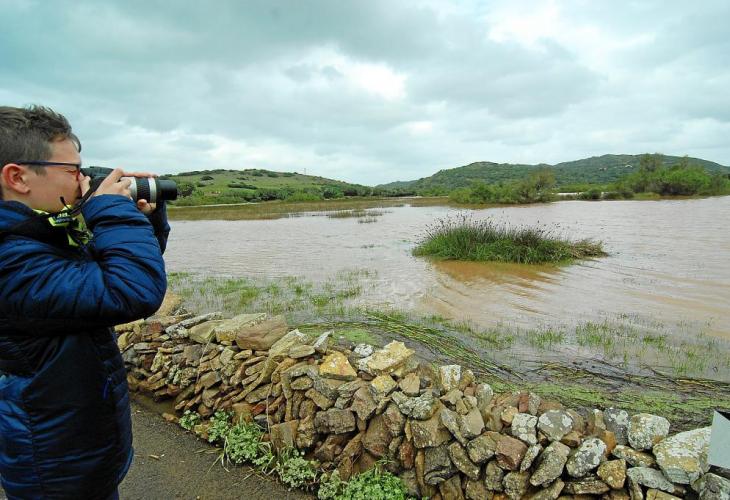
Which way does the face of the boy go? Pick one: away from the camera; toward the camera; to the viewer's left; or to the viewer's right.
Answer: to the viewer's right

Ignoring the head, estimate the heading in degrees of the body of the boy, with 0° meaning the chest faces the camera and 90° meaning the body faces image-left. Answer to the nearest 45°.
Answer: approximately 270°

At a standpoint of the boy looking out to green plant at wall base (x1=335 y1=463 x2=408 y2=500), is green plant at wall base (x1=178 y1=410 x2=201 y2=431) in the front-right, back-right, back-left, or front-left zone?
front-left

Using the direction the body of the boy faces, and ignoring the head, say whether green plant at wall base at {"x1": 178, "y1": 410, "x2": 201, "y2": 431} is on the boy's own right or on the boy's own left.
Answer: on the boy's own left

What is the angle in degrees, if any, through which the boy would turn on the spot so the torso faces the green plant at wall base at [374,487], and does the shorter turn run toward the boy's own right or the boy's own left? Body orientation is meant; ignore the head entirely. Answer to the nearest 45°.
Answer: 0° — they already face it

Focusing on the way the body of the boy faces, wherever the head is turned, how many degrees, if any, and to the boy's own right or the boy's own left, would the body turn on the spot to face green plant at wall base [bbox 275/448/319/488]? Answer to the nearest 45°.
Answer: approximately 45° to the boy's own left

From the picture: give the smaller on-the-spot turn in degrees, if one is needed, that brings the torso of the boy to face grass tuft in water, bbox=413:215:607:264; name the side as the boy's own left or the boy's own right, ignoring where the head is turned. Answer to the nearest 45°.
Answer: approximately 45° to the boy's own left

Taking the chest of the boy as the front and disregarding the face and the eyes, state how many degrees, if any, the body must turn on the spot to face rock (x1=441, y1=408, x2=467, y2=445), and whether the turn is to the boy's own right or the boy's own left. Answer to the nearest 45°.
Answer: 0° — they already face it

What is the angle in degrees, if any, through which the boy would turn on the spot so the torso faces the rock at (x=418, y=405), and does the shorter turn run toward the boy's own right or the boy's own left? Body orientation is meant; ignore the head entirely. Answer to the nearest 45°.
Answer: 0° — they already face it

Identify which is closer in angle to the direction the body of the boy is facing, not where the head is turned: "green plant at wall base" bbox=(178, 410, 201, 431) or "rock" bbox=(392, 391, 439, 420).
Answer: the rock
